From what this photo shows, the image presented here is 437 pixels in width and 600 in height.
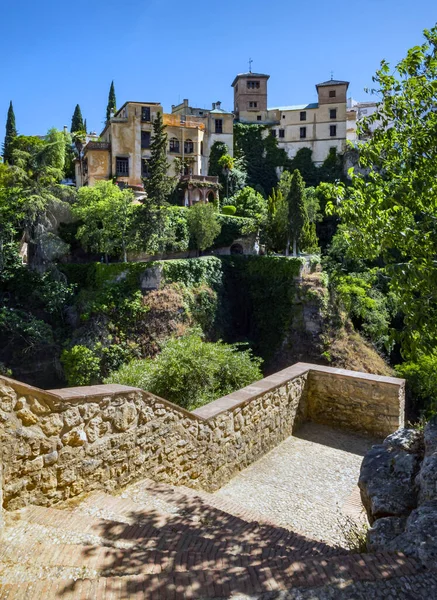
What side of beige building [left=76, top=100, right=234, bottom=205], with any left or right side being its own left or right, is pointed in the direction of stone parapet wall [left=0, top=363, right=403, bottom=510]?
front

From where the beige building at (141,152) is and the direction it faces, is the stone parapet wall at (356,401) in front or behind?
in front

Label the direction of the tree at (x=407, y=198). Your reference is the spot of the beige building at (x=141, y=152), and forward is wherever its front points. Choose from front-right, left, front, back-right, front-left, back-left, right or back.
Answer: front

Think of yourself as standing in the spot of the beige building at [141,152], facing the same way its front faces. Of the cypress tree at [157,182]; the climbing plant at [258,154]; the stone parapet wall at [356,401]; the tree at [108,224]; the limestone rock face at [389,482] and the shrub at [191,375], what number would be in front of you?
5

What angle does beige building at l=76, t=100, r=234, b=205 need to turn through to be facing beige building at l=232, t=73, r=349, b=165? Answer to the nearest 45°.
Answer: approximately 135° to its left

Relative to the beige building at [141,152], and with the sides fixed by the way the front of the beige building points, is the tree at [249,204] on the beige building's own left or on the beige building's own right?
on the beige building's own left

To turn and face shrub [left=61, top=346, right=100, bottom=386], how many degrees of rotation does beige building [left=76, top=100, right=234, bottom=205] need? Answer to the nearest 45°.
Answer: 0° — it already faces it

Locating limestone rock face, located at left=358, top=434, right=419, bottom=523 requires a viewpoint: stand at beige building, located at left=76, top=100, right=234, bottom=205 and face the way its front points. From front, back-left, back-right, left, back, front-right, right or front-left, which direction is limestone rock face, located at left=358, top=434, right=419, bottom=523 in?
front

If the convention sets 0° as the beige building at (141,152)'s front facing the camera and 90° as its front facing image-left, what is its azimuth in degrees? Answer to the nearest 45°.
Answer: approximately 0°

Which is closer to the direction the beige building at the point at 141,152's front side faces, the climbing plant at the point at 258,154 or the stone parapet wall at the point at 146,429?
the stone parapet wall

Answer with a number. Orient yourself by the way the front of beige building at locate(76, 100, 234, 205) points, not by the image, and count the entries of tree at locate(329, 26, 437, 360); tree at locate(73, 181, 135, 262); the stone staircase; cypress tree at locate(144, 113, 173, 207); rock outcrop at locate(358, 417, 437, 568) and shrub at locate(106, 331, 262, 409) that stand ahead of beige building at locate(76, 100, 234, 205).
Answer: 6

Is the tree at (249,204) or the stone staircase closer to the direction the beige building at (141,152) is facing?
the stone staircase

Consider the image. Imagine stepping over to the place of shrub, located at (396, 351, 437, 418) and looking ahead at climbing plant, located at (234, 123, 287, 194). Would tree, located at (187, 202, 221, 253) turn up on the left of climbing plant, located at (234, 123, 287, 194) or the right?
left

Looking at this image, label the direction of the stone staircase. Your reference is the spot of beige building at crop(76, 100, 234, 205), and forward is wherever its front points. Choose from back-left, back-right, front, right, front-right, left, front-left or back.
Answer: front

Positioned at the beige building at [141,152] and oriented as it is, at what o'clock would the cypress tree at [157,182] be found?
The cypress tree is roughly at 12 o'clock from the beige building.

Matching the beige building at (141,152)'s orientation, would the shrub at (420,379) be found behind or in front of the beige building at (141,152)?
in front

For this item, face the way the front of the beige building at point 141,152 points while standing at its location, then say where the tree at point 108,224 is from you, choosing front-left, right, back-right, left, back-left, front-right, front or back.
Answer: front
